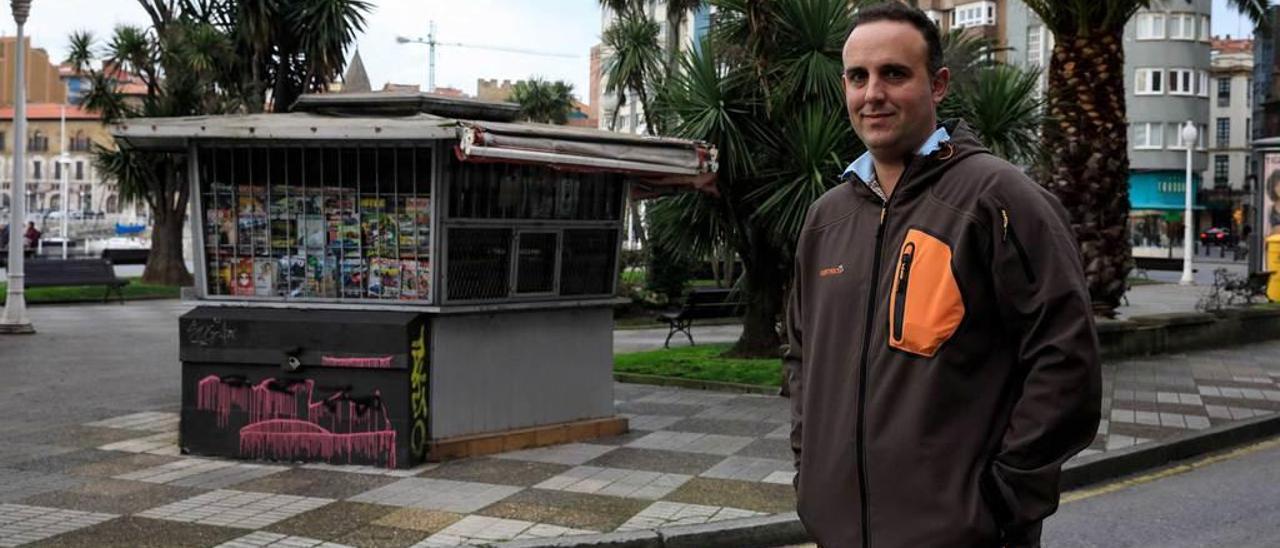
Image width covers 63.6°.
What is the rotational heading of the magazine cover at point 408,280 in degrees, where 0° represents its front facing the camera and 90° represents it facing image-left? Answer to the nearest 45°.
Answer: approximately 0°

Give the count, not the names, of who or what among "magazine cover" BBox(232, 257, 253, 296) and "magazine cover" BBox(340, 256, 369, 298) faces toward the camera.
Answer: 2

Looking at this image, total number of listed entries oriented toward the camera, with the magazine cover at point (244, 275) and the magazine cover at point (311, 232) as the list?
2

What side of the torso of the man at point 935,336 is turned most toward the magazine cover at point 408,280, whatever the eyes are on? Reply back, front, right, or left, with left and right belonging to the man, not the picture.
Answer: right
